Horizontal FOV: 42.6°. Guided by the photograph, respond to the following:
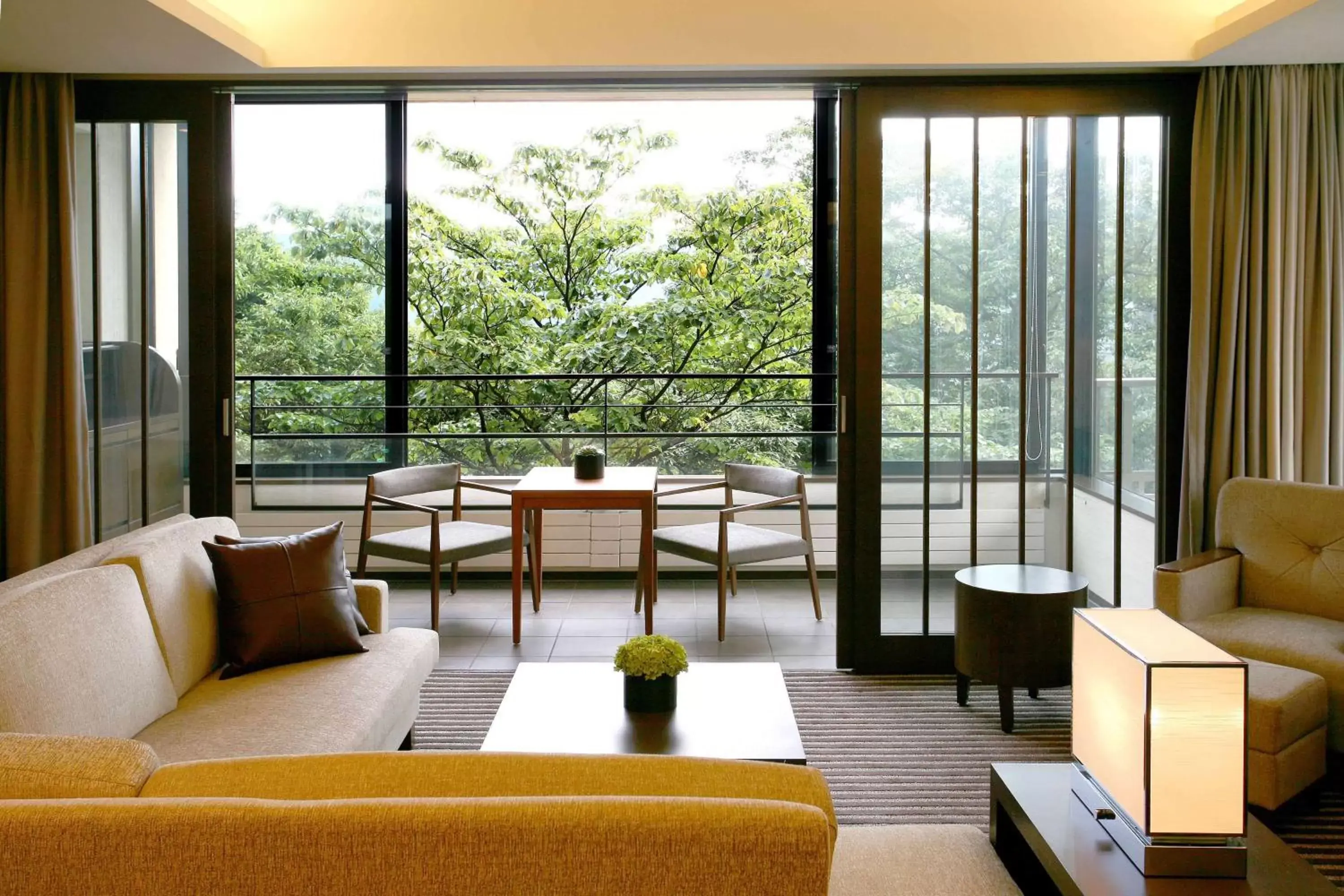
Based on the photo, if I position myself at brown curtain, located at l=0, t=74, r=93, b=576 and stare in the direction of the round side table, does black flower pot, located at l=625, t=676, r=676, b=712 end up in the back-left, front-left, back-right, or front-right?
front-right

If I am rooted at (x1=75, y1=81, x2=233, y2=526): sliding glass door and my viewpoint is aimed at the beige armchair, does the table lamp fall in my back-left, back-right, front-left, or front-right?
front-right

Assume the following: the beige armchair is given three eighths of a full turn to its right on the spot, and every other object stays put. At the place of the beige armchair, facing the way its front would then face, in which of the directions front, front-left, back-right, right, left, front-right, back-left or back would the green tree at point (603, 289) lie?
front-left

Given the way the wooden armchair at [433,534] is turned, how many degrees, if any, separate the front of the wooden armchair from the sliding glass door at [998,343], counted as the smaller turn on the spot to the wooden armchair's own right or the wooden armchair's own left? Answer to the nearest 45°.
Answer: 0° — it already faces it

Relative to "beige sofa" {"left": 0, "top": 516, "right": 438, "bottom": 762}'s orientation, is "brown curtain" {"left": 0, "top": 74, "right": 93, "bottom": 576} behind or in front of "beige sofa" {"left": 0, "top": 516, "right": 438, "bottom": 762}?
behind

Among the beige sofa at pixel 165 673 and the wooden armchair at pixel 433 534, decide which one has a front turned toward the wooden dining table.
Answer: the wooden armchair

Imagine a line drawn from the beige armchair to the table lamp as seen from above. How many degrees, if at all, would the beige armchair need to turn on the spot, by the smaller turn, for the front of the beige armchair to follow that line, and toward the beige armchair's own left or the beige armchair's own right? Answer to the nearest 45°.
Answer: approximately 45° to the beige armchair's own left

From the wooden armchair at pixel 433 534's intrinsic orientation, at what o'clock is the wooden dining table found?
The wooden dining table is roughly at 12 o'clock from the wooden armchair.

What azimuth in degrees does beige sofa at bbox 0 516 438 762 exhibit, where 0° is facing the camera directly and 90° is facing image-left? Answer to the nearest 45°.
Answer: approximately 315°

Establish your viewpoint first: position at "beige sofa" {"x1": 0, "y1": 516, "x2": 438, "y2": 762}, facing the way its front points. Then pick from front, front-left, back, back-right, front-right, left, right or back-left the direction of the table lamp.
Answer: front

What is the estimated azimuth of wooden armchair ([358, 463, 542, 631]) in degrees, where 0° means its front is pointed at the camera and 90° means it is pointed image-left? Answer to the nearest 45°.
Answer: approximately 315°

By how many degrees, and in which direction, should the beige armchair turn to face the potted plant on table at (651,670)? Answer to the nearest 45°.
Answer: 0° — it already faces it

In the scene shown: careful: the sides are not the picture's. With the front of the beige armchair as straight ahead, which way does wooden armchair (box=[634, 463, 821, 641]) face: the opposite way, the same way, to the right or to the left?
the same way

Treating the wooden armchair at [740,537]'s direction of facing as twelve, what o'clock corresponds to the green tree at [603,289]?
The green tree is roughly at 4 o'clock from the wooden armchair.

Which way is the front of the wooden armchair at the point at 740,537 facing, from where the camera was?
facing the viewer and to the left of the viewer
